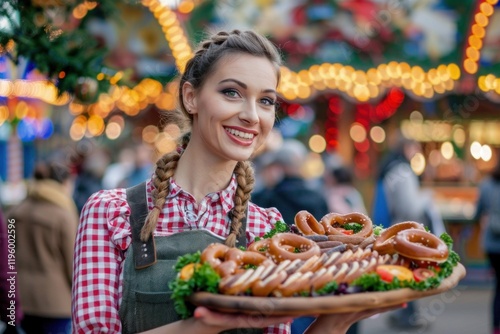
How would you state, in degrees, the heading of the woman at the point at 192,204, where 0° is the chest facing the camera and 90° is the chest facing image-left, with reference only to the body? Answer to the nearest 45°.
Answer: approximately 315°

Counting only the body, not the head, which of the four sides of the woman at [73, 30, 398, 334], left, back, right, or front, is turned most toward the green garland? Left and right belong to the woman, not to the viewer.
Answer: back
